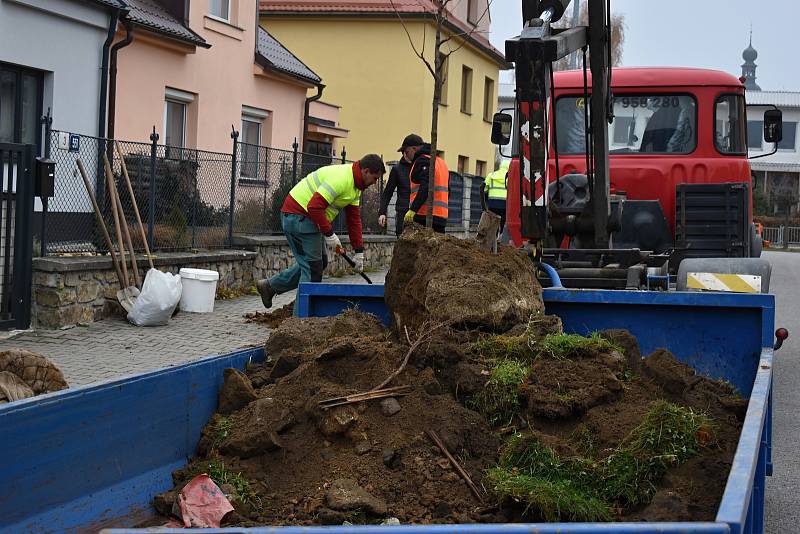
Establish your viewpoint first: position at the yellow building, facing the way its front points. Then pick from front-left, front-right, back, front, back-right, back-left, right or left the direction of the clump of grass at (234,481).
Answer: front-right

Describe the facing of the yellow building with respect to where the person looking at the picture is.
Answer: facing the viewer and to the right of the viewer

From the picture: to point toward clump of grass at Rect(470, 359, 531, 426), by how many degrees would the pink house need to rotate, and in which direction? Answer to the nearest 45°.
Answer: approximately 45° to its right

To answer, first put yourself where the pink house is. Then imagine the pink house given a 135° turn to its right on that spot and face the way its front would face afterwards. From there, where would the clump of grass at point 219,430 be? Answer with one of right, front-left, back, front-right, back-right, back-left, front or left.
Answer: left

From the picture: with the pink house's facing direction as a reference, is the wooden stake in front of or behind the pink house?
in front

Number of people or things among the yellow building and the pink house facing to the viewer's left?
0

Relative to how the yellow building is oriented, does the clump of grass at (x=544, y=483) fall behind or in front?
in front

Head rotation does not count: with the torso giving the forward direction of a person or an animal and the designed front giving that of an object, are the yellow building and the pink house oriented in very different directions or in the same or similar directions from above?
same or similar directions
